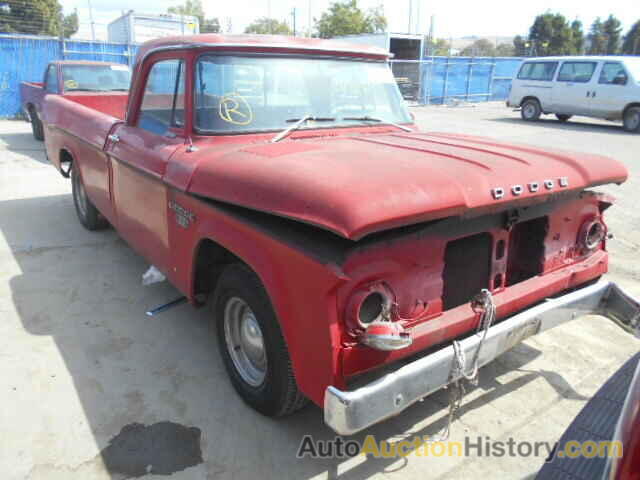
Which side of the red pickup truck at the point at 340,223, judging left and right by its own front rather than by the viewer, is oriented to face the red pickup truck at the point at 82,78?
back

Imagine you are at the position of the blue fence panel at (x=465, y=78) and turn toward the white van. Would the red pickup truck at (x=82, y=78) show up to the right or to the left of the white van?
right

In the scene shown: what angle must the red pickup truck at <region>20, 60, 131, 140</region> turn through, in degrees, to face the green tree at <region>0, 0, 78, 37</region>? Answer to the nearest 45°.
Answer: approximately 135° to its left

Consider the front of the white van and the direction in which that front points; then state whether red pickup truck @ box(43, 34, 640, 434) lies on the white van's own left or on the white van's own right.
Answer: on the white van's own right

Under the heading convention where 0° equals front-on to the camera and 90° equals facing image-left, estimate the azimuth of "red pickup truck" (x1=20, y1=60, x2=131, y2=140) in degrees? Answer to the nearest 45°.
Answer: approximately 315°

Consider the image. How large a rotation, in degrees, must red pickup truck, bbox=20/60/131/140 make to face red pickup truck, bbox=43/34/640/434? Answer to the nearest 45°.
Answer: approximately 45° to its right

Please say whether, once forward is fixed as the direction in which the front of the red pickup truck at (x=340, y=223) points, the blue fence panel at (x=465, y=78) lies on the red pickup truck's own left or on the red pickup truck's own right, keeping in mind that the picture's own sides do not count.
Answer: on the red pickup truck's own left

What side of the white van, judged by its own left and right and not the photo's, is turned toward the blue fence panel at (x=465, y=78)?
back
